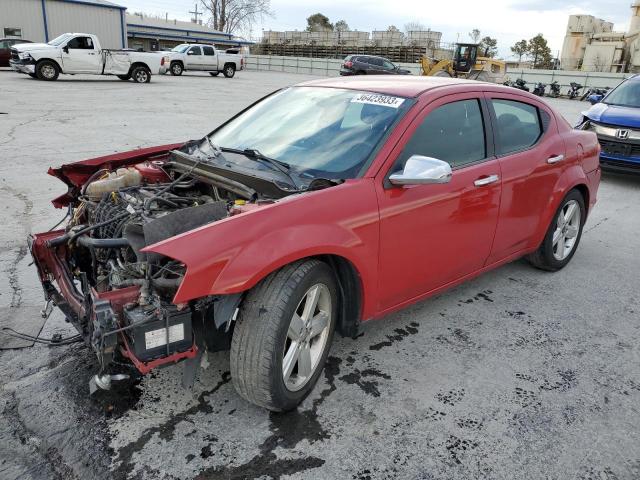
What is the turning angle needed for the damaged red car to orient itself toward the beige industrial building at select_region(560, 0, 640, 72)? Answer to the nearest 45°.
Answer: approximately 180°

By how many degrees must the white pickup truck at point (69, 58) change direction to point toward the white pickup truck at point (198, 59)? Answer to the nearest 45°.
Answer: approximately 135° to its right

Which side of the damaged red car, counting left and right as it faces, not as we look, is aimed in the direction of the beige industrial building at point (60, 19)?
right

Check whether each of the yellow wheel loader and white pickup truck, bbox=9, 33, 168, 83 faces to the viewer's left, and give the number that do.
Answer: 2

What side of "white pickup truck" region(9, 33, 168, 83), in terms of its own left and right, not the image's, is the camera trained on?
left

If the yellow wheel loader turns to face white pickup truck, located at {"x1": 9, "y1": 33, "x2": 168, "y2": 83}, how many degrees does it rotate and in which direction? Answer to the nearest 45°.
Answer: approximately 45° to its left

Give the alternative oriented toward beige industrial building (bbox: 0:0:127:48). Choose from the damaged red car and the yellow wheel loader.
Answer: the yellow wheel loader

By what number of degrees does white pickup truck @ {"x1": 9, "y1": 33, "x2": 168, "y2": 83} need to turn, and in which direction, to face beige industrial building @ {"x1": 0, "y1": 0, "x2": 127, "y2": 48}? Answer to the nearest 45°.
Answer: approximately 90° to its right

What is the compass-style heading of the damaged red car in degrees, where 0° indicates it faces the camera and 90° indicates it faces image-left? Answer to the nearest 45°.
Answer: approximately 45°

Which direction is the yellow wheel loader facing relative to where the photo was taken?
to the viewer's left
